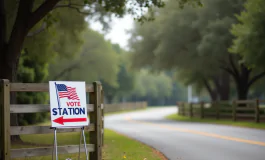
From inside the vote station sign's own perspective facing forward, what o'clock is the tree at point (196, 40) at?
The tree is roughly at 7 o'clock from the vote station sign.

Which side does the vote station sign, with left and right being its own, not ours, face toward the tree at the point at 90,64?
back

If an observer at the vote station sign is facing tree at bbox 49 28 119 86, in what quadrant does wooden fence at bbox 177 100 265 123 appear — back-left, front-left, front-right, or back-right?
front-right

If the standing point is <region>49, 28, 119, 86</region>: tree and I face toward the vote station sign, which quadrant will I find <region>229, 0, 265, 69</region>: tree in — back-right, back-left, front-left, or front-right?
front-left

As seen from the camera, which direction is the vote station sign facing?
toward the camera

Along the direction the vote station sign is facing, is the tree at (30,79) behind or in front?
behind
